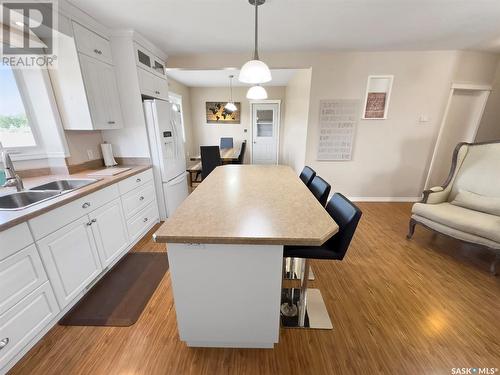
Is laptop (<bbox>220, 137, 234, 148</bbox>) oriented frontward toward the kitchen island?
yes

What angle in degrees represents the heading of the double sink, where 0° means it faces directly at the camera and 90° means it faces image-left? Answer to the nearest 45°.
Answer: approximately 315°

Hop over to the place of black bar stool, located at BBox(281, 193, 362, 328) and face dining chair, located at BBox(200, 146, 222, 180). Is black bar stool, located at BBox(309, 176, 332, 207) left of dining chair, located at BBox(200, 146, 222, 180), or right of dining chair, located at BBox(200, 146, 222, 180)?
right

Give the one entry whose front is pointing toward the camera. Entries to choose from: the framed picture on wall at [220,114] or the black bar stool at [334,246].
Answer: the framed picture on wall

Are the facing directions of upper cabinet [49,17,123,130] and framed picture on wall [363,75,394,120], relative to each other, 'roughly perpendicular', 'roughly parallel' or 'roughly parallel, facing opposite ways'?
roughly perpendicular

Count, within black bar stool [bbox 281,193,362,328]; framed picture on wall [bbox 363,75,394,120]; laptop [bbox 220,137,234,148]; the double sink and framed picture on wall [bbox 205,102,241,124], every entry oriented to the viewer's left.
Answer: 1

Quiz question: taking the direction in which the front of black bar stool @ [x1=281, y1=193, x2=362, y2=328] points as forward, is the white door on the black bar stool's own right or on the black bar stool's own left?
on the black bar stool's own right

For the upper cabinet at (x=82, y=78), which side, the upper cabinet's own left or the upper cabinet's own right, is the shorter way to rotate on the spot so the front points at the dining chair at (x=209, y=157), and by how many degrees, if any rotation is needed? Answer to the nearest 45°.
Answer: approximately 90° to the upper cabinet's own left

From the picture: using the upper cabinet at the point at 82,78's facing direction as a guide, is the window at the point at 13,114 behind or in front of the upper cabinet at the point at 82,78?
behind

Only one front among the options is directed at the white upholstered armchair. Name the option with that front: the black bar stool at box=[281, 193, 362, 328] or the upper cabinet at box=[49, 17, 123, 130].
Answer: the upper cabinet

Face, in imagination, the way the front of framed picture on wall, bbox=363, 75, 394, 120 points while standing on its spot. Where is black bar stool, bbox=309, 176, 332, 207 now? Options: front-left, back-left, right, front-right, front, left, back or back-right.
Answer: front

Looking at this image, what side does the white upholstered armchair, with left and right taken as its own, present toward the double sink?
front

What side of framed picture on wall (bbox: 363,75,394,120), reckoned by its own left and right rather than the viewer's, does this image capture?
front

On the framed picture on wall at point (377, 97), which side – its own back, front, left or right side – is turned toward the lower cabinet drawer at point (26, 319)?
front

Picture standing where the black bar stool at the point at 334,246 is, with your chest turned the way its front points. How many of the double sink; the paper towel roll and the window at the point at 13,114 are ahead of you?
3

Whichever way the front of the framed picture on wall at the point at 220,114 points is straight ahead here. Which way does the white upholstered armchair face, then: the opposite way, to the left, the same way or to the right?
to the right

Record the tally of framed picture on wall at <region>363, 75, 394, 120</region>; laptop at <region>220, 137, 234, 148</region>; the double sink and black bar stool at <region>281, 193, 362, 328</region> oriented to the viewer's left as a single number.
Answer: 1

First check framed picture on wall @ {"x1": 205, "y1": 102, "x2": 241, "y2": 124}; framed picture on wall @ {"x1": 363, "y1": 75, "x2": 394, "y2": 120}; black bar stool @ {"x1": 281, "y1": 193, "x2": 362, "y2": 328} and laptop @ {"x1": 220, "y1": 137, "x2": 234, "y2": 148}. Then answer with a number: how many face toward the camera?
3

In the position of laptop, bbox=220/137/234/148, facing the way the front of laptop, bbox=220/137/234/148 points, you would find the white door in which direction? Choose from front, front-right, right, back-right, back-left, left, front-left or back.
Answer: left

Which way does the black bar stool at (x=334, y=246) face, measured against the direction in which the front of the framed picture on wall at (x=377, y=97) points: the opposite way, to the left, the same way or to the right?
to the right

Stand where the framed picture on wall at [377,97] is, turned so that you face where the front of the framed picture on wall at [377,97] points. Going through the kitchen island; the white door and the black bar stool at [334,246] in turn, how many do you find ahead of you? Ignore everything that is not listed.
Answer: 2
